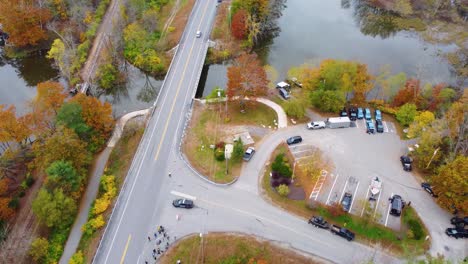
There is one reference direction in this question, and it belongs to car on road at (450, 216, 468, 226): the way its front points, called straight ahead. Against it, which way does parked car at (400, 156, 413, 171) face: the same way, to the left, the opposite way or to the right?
to the right

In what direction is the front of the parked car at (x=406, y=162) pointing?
away from the camera

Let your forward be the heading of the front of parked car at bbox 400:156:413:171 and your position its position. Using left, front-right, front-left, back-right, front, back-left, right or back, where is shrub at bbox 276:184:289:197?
back-left

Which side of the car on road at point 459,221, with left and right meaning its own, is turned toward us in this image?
left
